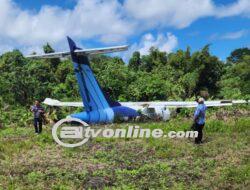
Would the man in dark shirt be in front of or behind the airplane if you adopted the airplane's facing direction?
behind

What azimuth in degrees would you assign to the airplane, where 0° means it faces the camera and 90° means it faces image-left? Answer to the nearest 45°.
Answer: approximately 225°
